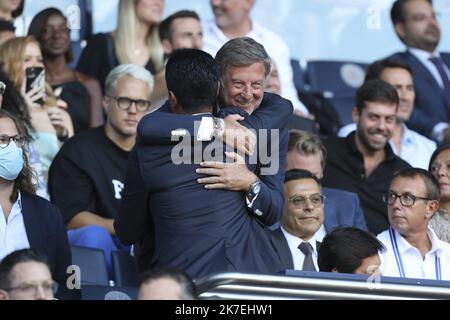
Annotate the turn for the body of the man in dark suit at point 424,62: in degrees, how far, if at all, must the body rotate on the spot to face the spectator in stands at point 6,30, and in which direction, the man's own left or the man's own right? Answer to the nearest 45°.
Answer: approximately 90° to the man's own right

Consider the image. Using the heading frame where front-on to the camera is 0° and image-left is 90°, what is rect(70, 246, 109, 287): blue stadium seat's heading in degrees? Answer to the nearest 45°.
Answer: approximately 0°

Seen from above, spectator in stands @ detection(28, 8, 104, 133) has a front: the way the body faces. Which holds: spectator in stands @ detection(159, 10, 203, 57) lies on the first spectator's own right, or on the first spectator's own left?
on the first spectator's own left

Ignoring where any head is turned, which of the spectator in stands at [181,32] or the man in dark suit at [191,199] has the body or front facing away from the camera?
the man in dark suit

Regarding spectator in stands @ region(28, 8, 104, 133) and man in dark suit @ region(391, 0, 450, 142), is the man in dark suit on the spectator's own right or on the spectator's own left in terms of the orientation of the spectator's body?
on the spectator's own left

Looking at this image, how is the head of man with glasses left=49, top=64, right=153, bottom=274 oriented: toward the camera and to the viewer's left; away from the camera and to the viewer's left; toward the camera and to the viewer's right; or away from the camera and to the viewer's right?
toward the camera and to the viewer's right

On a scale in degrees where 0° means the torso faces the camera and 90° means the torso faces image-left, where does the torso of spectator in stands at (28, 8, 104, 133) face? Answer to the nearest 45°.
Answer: approximately 0°
